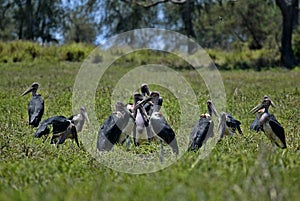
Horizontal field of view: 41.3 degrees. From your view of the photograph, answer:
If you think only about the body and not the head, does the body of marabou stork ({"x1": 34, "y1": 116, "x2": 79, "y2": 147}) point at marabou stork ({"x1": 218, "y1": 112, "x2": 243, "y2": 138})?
yes

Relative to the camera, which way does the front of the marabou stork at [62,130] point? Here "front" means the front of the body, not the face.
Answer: to the viewer's right

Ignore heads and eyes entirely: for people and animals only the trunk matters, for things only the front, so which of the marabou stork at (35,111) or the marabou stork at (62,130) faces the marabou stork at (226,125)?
the marabou stork at (62,130)

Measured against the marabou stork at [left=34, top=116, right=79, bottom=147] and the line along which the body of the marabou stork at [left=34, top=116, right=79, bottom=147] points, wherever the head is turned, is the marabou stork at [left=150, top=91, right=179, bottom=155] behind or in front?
in front

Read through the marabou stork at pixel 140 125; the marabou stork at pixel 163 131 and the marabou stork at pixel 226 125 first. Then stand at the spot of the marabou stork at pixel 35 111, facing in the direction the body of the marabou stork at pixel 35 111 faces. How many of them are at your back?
3

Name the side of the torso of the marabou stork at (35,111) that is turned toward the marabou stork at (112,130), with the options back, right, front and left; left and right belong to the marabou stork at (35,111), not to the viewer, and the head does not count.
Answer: back

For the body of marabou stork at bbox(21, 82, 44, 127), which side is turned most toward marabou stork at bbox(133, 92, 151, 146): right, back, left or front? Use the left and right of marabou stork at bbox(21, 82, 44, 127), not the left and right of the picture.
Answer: back

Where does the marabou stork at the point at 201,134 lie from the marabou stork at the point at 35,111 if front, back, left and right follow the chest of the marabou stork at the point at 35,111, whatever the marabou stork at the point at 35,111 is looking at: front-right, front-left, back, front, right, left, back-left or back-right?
back

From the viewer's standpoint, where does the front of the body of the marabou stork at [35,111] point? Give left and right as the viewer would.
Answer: facing away from the viewer and to the left of the viewer

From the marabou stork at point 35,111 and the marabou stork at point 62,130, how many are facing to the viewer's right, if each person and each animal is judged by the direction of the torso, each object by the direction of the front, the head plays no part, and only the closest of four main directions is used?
1

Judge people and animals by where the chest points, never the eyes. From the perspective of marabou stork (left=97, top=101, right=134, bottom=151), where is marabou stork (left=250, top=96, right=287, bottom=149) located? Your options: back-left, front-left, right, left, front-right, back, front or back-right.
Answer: front-right

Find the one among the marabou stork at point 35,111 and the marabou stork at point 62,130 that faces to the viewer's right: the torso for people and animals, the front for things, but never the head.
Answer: the marabou stork at point 62,130

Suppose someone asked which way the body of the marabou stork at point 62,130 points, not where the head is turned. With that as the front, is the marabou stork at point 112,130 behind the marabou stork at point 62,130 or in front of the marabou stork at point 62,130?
in front
